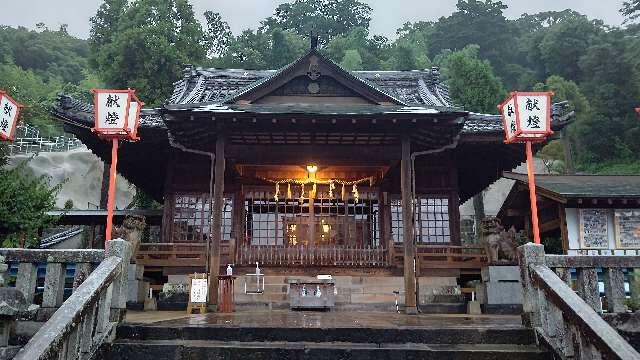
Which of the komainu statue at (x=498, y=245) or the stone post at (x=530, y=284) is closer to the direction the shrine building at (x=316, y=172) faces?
the stone post

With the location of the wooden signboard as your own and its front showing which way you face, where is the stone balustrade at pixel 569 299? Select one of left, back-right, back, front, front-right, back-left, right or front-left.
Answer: front-left

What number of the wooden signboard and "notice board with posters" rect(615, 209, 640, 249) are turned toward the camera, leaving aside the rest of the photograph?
2

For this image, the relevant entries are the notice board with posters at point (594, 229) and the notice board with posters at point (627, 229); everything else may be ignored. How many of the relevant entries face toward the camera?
2

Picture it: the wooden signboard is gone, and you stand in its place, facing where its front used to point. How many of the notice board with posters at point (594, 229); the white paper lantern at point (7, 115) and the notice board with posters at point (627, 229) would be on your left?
2

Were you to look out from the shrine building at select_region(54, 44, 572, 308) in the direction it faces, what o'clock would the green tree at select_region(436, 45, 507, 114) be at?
The green tree is roughly at 7 o'clock from the shrine building.

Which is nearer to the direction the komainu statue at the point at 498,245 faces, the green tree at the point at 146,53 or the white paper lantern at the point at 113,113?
the white paper lantern

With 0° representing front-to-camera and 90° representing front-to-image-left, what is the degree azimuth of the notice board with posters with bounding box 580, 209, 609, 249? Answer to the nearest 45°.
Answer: approximately 0°

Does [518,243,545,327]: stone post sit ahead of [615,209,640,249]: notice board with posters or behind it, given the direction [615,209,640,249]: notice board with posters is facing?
ahead

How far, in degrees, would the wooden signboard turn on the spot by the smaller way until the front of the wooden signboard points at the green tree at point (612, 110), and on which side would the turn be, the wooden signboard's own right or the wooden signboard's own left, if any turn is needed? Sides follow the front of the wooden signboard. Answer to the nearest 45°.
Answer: approximately 135° to the wooden signboard's own left
